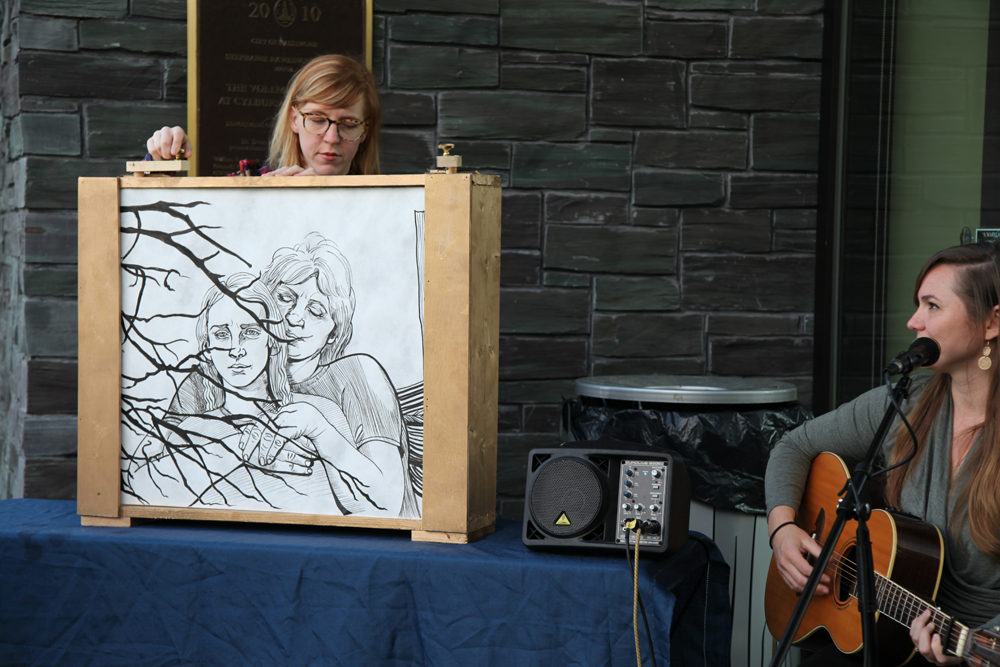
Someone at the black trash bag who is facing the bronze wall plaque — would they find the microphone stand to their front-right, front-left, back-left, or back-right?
back-left

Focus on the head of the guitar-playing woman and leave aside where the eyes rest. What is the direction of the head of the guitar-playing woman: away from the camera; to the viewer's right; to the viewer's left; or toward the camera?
to the viewer's left

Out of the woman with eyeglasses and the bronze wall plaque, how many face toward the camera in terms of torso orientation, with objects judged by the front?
2

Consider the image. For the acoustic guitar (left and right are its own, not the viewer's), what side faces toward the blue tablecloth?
front

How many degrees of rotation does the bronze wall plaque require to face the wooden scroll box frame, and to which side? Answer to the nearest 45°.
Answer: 0° — it already faces it

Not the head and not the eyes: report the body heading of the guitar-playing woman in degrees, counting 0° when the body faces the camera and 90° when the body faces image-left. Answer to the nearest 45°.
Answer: approximately 45°
